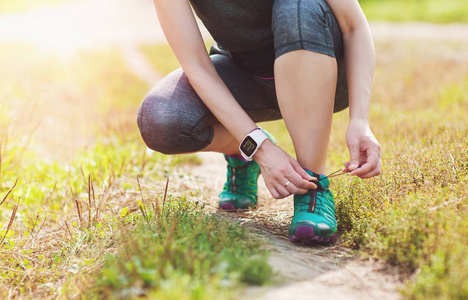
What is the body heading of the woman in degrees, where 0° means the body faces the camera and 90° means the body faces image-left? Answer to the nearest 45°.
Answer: approximately 0°
